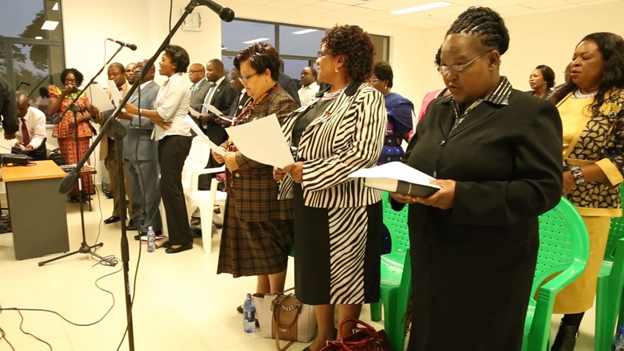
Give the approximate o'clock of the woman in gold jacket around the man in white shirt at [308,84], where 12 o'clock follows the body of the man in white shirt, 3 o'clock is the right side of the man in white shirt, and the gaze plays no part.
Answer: The woman in gold jacket is roughly at 10 o'clock from the man in white shirt.

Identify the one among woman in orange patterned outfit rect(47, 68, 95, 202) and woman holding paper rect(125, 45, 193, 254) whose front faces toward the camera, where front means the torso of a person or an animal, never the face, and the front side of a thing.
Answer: woman in orange patterned outfit rect(47, 68, 95, 202)

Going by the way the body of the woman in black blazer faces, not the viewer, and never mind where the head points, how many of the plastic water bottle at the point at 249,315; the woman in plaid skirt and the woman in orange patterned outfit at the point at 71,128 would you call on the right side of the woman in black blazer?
3

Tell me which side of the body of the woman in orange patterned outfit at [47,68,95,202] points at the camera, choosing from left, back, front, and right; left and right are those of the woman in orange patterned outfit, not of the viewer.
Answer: front

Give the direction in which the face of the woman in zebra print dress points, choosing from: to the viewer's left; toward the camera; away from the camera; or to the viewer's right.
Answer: to the viewer's left

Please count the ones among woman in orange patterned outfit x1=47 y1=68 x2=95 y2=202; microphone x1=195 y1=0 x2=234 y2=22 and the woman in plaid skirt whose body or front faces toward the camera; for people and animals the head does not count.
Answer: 1

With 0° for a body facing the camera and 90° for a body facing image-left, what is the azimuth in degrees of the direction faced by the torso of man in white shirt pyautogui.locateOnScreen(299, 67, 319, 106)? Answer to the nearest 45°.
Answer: approximately 45°

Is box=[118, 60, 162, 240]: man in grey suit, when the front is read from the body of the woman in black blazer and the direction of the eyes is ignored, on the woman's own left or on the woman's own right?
on the woman's own right

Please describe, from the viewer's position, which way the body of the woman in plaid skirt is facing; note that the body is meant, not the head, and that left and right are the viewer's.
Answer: facing to the left of the viewer

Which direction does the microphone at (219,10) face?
to the viewer's right
